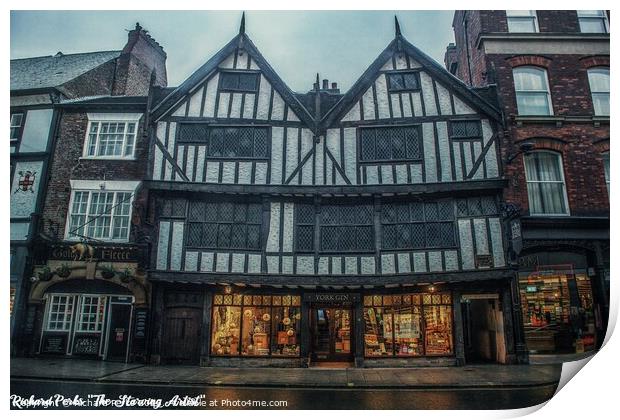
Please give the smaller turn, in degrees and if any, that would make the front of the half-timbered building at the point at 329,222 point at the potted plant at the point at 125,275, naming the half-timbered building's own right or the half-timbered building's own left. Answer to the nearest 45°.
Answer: approximately 90° to the half-timbered building's own right

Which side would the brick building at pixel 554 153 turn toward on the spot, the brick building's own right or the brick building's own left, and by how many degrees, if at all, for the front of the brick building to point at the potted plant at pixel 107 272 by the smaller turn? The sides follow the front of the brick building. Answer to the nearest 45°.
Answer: approximately 45° to the brick building's own right

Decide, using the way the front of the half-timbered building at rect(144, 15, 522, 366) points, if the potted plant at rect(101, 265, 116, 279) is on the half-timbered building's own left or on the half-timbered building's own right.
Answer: on the half-timbered building's own right

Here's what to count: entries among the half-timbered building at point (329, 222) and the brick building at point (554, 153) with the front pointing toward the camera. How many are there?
2

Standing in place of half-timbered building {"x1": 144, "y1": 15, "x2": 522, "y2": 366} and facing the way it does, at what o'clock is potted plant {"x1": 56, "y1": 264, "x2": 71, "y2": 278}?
The potted plant is roughly at 3 o'clock from the half-timbered building.

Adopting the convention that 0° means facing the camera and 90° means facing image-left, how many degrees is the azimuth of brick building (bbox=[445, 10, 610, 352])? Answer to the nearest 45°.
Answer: approximately 0°

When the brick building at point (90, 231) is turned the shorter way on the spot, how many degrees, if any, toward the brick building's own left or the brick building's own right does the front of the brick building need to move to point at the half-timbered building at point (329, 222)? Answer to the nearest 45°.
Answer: approximately 45° to the brick building's own left

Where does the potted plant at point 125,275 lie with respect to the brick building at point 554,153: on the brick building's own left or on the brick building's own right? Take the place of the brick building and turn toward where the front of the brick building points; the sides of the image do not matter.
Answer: on the brick building's own right

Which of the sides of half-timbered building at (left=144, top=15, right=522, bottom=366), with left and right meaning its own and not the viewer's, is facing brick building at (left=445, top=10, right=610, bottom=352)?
left

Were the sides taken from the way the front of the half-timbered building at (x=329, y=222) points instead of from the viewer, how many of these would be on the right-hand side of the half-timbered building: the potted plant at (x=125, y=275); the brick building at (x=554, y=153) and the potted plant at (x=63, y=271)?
2
